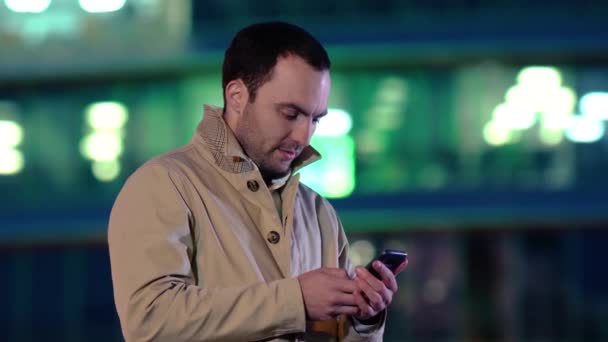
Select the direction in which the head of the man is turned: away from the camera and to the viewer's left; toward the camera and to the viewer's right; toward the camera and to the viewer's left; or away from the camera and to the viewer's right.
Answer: toward the camera and to the viewer's right

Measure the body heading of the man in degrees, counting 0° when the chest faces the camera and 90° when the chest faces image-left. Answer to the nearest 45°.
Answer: approximately 315°
